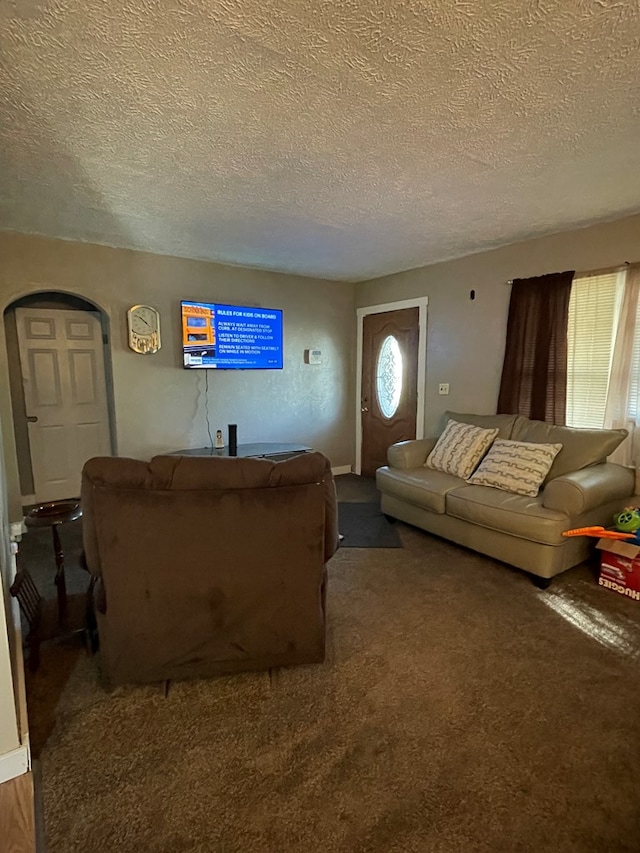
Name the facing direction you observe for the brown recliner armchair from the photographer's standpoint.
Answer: facing away from the viewer

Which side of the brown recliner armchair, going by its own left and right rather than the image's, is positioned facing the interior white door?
front

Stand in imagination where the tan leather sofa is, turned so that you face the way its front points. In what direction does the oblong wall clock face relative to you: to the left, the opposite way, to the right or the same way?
to the left

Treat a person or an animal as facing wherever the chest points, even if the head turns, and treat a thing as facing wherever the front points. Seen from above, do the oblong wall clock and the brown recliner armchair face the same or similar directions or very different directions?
very different directions

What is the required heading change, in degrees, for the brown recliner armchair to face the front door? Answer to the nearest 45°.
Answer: approximately 45° to its right

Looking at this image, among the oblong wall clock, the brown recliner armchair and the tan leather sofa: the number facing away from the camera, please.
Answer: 1

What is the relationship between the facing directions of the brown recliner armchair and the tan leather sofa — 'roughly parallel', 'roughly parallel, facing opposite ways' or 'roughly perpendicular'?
roughly perpendicular

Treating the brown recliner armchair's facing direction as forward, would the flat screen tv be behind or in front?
in front

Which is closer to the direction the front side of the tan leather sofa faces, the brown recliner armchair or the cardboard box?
the brown recliner armchair

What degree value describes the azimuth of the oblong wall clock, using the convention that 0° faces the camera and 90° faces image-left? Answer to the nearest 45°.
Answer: approximately 0°

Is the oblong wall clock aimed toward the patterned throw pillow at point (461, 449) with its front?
no

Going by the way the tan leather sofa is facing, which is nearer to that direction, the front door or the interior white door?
the interior white door

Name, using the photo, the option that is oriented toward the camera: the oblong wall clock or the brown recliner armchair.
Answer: the oblong wall clock

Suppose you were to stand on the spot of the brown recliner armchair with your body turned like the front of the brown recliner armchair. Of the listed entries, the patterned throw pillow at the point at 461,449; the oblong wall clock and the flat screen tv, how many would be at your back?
0

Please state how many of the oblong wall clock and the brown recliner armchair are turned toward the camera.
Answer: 1

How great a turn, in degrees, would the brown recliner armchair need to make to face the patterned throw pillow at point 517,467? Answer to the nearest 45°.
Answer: approximately 90° to its right

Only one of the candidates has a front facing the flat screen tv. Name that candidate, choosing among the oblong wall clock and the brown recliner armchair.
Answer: the brown recliner armchair

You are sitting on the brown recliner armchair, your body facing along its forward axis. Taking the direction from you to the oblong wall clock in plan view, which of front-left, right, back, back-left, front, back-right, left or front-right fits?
front

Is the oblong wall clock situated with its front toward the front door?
no
